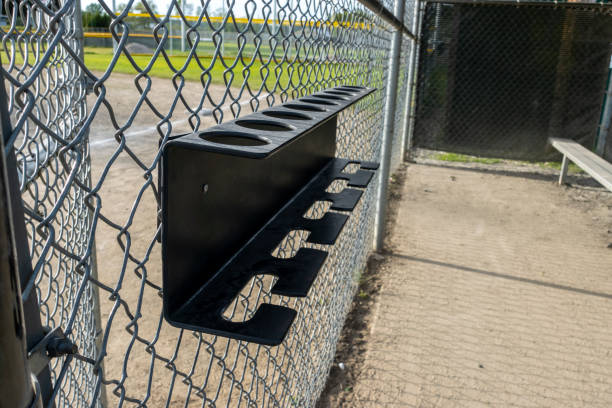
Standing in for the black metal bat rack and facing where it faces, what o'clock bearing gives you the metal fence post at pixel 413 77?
The metal fence post is roughly at 8 o'clock from the black metal bat rack.

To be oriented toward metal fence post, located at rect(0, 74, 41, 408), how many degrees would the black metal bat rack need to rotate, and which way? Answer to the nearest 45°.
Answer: approximately 45° to its right

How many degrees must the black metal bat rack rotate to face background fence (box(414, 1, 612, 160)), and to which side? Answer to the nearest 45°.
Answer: approximately 90° to its left

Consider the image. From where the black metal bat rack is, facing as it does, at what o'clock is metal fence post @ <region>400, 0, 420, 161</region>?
The metal fence post is roughly at 8 o'clock from the black metal bat rack.

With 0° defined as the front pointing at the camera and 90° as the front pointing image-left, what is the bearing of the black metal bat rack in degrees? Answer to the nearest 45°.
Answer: approximately 315°

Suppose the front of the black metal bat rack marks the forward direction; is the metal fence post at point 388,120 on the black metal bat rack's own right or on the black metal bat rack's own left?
on the black metal bat rack's own left
